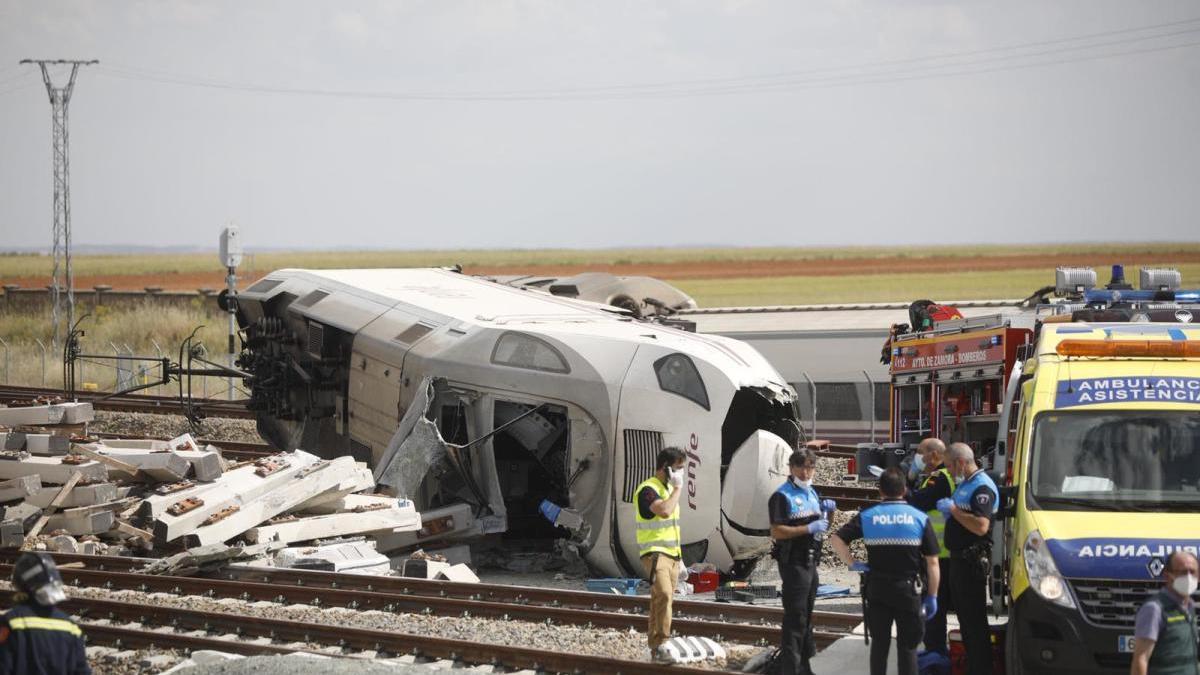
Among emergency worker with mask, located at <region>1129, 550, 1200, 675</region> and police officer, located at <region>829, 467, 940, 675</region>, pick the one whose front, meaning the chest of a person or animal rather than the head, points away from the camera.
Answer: the police officer

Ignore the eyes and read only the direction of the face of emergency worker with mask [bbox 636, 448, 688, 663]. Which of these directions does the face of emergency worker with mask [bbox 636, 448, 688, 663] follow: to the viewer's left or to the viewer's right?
to the viewer's right

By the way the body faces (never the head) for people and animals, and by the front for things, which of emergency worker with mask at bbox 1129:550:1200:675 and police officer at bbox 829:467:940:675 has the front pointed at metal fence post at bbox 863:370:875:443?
the police officer

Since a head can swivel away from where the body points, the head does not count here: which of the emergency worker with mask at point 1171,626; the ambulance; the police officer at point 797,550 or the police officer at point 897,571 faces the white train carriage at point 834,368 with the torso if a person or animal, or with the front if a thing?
the police officer at point 897,571

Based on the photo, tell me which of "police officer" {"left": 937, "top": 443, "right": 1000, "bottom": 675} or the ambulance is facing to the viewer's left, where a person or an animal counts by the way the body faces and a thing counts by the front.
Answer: the police officer

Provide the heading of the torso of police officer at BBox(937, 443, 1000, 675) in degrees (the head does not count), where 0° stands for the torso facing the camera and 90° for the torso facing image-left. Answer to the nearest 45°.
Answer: approximately 90°

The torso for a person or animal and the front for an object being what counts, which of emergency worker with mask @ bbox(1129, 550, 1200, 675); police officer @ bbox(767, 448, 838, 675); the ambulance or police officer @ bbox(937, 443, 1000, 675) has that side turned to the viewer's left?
police officer @ bbox(937, 443, 1000, 675)

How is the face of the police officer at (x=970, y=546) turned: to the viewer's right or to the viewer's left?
to the viewer's left

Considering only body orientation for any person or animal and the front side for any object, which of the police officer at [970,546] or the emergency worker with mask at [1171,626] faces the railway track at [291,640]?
the police officer

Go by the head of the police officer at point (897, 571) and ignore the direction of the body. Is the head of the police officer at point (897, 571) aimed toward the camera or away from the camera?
away from the camera
